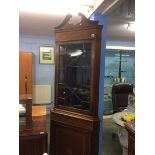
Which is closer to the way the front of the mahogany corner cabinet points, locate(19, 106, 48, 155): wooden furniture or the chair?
the wooden furniture

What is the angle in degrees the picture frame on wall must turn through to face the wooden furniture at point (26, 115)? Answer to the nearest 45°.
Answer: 0° — it already faces it

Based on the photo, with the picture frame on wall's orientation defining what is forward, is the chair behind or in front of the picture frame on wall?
in front

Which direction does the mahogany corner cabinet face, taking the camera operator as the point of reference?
facing the viewer and to the left of the viewer

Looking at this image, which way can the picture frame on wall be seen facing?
toward the camera

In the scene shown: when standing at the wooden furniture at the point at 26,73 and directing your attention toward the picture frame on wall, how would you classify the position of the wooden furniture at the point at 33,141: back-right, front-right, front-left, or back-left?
back-right

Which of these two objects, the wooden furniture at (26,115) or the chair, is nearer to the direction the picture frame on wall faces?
the wooden furniture

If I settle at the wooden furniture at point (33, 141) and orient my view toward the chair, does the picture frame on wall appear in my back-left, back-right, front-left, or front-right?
front-left

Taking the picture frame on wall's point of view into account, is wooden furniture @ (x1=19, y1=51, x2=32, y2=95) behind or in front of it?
in front

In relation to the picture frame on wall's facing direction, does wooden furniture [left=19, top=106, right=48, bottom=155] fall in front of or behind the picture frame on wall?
in front

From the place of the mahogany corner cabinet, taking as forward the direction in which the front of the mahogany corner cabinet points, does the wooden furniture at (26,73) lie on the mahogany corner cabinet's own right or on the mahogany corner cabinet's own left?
on the mahogany corner cabinet's own right
